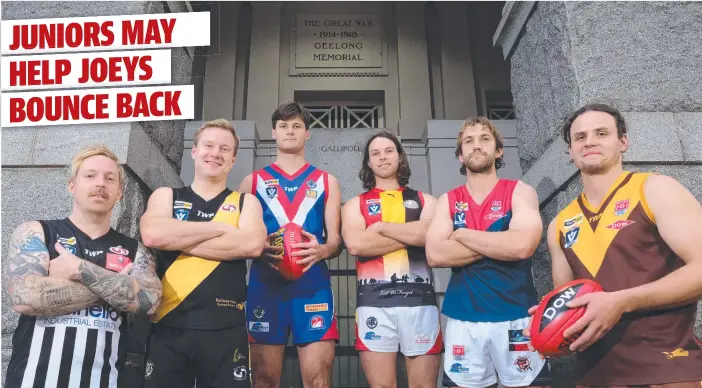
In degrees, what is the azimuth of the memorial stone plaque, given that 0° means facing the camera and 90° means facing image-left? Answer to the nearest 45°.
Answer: approximately 0°

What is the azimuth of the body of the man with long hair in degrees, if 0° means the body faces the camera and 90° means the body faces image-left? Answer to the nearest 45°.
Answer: approximately 0°

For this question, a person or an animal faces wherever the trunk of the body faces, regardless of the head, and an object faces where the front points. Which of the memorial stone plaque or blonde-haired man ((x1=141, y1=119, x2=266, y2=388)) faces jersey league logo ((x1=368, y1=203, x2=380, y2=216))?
the memorial stone plaque

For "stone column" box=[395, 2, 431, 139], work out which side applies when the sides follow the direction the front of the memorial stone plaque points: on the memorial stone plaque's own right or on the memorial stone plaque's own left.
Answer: on the memorial stone plaque's own left

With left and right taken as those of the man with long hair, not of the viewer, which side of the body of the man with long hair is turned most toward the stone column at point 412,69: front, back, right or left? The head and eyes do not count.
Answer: back
